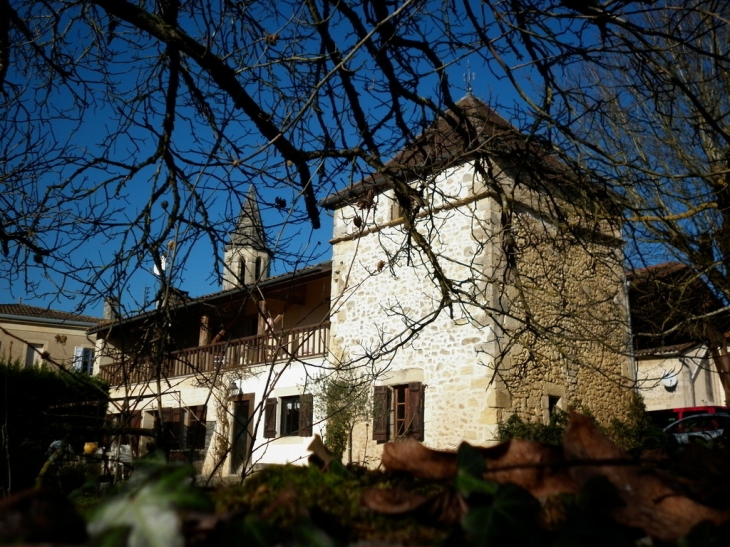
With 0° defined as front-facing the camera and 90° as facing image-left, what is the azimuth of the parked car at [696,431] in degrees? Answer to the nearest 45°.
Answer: approximately 90°

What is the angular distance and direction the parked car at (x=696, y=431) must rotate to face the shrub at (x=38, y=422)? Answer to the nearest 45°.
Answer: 0° — it already faces it

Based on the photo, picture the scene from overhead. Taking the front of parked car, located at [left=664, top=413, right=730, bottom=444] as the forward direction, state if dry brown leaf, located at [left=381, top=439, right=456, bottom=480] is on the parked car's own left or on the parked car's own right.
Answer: on the parked car's own left

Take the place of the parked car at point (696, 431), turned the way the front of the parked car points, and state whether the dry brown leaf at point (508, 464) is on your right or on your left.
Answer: on your left
